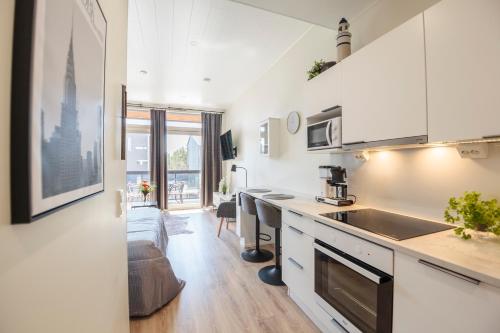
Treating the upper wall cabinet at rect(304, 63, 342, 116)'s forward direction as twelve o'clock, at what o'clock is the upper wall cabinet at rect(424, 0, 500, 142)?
the upper wall cabinet at rect(424, 0, 500, 142) is roughly at 9 o'clock from the upper wall cabinet at rect(304, 63, 342, 116).

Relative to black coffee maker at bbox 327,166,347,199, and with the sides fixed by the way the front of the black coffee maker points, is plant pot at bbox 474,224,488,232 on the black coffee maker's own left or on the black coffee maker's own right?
on the black coffee maker's own left

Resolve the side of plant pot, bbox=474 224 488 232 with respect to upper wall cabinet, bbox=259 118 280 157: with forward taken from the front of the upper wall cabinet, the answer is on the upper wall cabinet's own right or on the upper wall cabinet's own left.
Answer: on the upper wall cabinet's own left

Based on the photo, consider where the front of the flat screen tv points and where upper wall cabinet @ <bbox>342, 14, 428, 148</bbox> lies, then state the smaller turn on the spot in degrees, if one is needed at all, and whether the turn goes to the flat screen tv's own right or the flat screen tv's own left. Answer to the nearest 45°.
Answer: approximately 45° to the flat screen tv's own left

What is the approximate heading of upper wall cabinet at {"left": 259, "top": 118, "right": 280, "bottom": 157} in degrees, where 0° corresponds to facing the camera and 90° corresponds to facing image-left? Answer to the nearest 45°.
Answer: approximately 45°

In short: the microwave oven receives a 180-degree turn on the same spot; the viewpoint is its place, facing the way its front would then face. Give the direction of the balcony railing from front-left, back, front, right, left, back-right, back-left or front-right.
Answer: left

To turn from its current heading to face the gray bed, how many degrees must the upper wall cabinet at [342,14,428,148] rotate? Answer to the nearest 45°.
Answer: approximately 45° to its right
